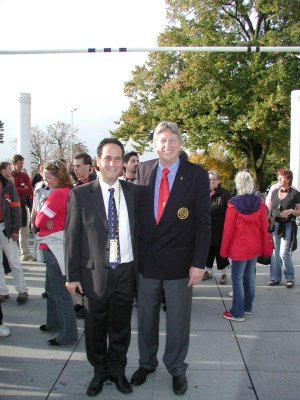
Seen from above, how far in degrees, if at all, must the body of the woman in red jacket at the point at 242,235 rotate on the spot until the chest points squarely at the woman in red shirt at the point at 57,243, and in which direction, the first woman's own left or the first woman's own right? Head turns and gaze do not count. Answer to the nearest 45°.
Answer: approximately 90° to the first woman's own left

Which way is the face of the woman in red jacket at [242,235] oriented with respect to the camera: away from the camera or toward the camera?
away from the camera

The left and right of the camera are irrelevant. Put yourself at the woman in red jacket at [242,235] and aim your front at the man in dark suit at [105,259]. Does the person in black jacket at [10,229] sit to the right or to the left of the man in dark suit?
right

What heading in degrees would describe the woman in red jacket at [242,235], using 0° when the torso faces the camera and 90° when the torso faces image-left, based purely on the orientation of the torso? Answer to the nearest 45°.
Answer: approximately 135°

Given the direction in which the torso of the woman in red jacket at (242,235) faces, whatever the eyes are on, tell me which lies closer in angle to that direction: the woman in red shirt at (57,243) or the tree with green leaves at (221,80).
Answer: the tree with green leaves

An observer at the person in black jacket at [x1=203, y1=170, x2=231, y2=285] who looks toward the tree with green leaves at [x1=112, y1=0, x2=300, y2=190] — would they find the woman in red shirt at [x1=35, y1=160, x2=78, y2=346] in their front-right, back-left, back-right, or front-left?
back-left

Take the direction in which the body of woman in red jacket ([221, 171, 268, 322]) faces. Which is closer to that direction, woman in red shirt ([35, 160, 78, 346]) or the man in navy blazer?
the woman in red shirt

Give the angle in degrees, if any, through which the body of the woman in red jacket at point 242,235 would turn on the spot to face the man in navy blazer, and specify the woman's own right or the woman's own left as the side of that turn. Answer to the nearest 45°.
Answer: approximately 135° to the woman's own left

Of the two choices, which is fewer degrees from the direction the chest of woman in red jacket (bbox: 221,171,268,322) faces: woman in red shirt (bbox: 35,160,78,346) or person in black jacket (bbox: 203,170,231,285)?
the person in black jacket
